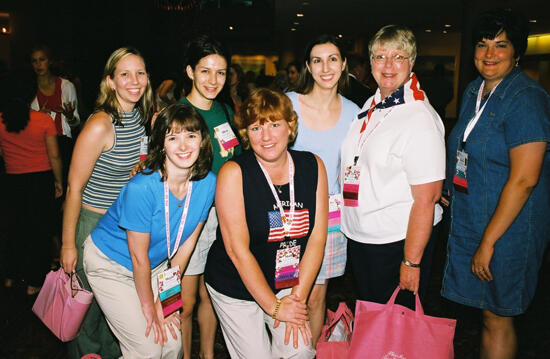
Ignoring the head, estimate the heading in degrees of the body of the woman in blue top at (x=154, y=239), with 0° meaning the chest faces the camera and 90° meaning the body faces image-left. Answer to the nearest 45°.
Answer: approximately 315°

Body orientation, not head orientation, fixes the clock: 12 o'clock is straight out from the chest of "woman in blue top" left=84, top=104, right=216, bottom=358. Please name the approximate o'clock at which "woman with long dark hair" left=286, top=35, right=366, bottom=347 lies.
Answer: The woman with long dark hair is roughly at 10 o'clock from the woman in blue top.

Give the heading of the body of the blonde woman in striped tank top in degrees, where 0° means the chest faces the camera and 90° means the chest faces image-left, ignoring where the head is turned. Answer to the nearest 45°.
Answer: approximately 315°

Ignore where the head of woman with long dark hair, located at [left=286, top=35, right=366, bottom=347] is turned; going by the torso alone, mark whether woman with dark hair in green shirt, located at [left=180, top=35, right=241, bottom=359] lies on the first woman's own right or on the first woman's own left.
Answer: on the first woman's own right

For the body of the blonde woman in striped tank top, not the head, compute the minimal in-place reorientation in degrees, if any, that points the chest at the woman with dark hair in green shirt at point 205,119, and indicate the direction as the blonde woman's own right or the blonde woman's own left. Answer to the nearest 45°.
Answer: approximately 45° to the blonde woman's own left

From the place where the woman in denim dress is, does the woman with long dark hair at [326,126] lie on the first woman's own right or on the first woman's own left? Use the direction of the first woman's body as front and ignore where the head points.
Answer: on the first woman's own right
